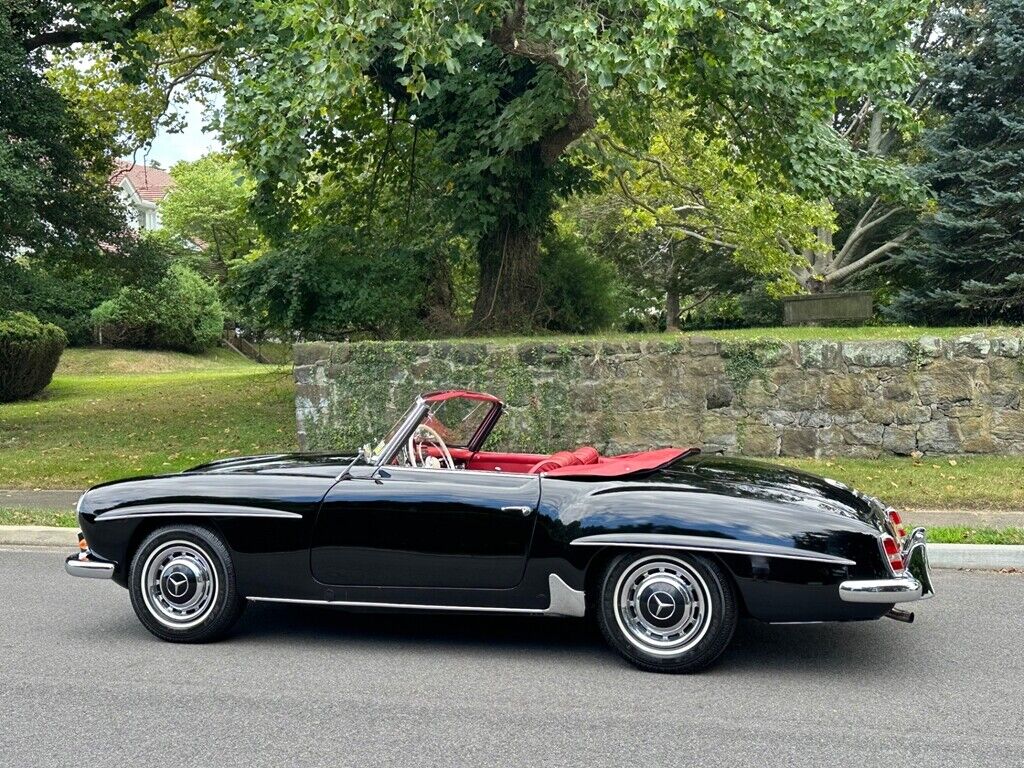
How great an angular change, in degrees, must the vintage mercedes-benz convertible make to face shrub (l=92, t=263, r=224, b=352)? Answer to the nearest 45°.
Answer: approximately 90° to its right

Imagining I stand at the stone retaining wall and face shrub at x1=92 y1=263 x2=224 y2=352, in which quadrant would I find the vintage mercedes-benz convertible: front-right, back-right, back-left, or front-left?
back-left

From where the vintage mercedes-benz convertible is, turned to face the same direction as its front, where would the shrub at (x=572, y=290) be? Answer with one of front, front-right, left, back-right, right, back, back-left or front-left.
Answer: right

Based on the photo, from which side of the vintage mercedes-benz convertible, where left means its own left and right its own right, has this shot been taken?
left

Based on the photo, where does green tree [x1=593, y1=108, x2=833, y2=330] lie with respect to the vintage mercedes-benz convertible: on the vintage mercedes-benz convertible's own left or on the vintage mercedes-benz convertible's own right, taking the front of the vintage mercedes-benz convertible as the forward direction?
on the vintage mercedes-benz convertible's own right

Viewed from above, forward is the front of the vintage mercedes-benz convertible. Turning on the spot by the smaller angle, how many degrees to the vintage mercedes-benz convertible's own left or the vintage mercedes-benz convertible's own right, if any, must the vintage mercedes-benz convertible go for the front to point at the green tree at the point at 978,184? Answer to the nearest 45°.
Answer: approximately 135° to the vintage mercedes-benz convertible's own right

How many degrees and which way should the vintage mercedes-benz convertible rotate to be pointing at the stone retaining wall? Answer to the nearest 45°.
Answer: approximately 90° to its right

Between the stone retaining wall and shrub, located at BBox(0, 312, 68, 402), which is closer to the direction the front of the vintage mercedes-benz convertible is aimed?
the shrub

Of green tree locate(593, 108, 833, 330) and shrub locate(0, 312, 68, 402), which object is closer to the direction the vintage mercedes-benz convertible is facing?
the shrub
